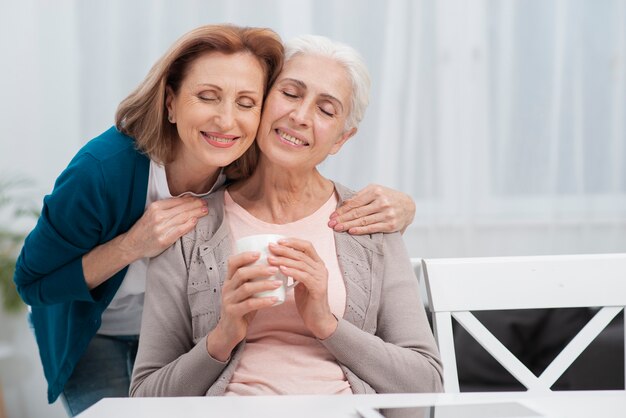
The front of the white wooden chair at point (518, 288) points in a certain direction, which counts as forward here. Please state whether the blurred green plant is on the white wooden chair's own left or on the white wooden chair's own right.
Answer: on the white wooden chair's own right

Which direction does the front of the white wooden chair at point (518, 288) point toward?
toward the camera

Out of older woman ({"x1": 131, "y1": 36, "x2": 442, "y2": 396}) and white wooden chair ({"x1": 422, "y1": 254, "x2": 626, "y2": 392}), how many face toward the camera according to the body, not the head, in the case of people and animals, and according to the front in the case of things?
2

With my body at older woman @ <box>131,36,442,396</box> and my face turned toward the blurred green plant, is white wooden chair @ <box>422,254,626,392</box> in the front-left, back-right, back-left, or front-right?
back-right

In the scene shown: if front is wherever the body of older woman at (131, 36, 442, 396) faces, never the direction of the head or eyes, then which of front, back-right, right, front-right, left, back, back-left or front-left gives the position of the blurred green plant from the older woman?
back-right
